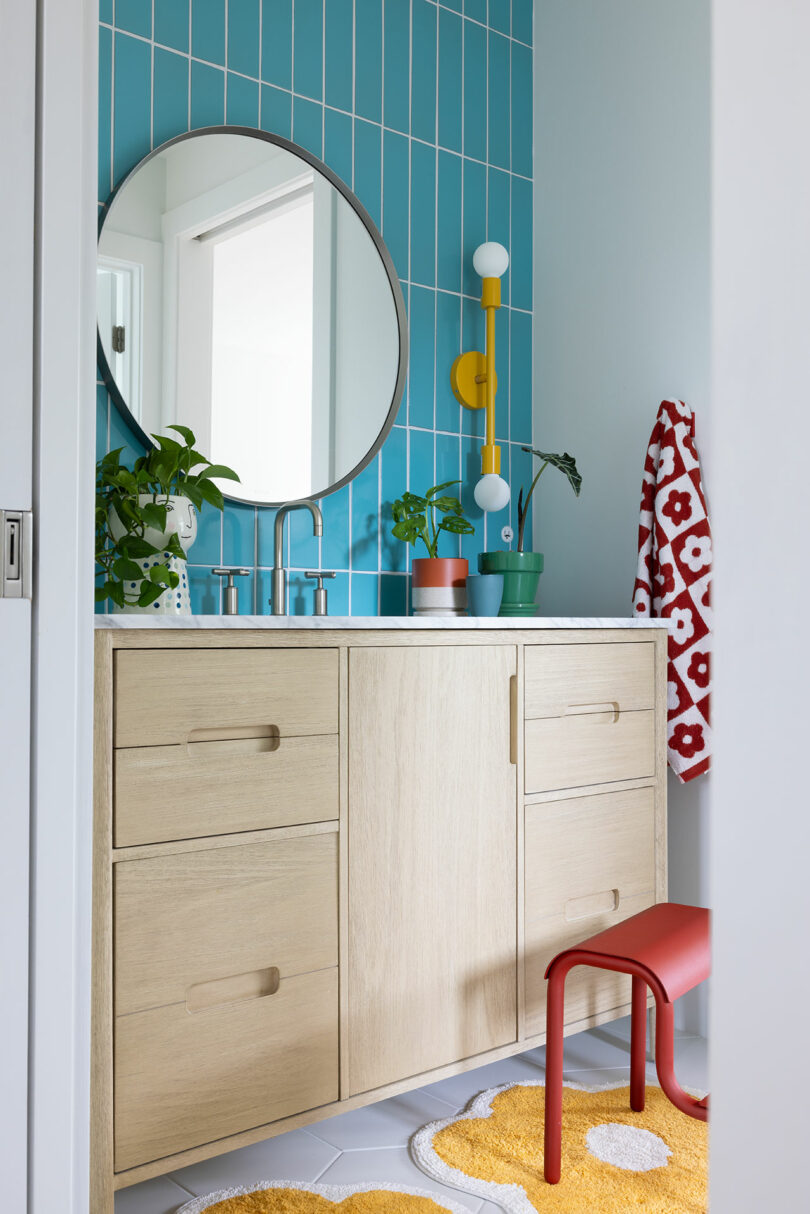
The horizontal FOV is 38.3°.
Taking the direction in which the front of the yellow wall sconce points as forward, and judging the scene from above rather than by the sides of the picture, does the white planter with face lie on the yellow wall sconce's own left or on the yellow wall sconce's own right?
on the yellow wall sconce's own right

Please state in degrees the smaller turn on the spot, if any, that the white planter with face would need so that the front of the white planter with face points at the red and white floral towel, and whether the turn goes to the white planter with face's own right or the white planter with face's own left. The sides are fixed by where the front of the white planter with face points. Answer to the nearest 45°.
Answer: approximately 45° to the white planter with face's own left

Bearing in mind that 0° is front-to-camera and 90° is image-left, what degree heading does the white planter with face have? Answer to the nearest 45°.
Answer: approximately 315°

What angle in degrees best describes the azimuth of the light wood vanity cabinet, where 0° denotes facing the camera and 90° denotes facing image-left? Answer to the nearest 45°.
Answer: approximately 315°
